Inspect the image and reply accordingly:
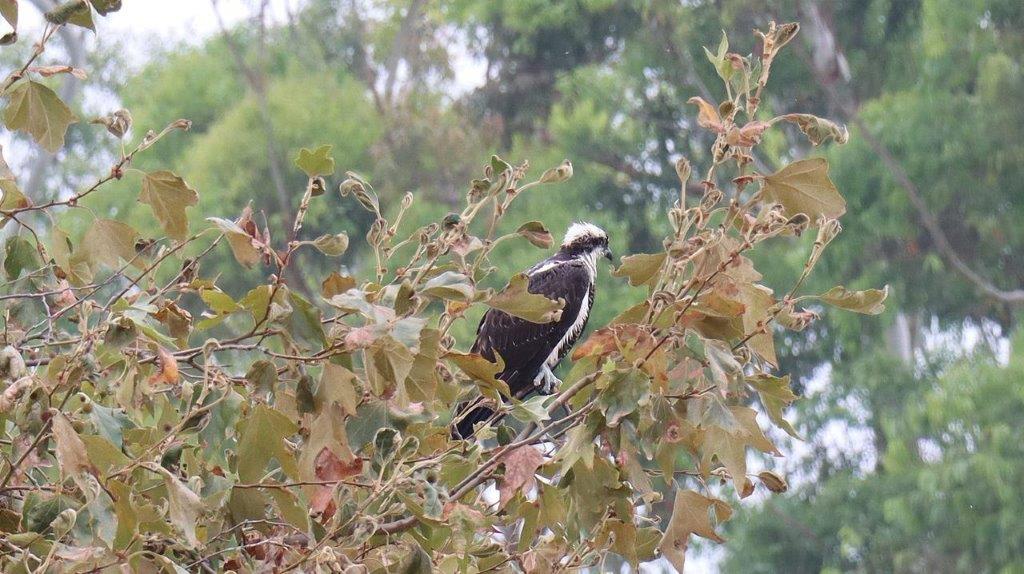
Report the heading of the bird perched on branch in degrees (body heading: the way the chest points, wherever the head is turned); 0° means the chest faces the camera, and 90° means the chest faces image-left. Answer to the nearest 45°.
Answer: approximately 270°
